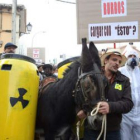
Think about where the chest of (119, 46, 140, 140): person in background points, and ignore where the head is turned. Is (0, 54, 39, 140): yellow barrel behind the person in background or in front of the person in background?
in front

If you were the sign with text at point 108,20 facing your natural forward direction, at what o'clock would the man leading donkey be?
The man leading donkey is roughly at 12 o'clock from the sign with text.

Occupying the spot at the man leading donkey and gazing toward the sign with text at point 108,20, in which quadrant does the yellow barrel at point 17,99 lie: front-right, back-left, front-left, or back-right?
back-left

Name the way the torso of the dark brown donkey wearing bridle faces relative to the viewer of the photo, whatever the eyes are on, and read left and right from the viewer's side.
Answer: facing the viewer and to the right of the viewer

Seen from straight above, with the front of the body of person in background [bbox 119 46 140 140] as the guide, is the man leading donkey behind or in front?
in front

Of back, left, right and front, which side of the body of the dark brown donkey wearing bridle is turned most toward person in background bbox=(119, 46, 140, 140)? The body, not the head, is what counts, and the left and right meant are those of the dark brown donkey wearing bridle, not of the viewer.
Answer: left

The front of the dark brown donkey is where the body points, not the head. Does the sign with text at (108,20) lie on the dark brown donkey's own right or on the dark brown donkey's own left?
on the dark brown donkey's own left

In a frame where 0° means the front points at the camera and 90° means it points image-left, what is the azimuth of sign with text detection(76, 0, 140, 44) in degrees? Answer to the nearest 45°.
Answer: approximately 0°

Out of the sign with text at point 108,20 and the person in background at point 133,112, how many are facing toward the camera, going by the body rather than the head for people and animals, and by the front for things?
2

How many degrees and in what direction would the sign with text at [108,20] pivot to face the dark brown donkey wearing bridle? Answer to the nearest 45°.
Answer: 0° — it already faces it

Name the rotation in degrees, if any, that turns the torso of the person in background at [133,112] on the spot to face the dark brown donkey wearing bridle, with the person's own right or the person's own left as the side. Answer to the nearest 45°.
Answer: approximately 45° to the person's own right
